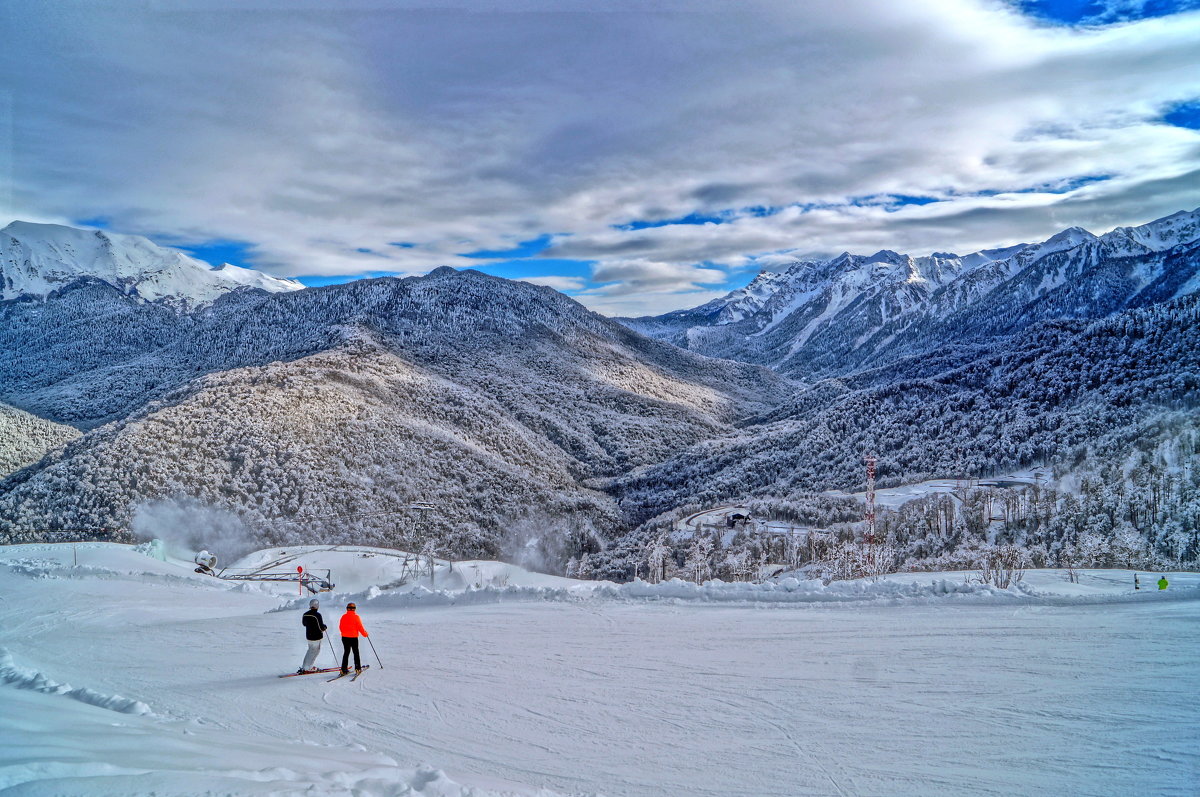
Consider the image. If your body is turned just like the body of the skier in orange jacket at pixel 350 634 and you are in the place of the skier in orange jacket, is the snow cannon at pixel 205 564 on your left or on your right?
on your left

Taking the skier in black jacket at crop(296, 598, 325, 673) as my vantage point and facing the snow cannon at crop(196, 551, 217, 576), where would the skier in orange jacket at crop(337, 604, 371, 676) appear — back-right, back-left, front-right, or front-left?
back-right

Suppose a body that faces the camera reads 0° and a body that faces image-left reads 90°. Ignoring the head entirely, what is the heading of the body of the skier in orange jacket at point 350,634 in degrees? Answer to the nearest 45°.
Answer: approximately 225°

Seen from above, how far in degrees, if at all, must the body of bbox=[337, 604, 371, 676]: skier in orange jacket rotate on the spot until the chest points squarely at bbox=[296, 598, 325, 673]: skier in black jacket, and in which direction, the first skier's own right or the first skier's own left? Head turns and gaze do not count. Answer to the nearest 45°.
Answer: approximately 90° to the first skier's own left

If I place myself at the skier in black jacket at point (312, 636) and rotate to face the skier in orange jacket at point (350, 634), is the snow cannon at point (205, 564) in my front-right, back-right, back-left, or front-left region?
back-left

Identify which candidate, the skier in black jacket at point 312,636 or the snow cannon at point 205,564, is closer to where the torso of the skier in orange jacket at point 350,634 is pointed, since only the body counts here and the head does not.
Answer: the snow cannon
